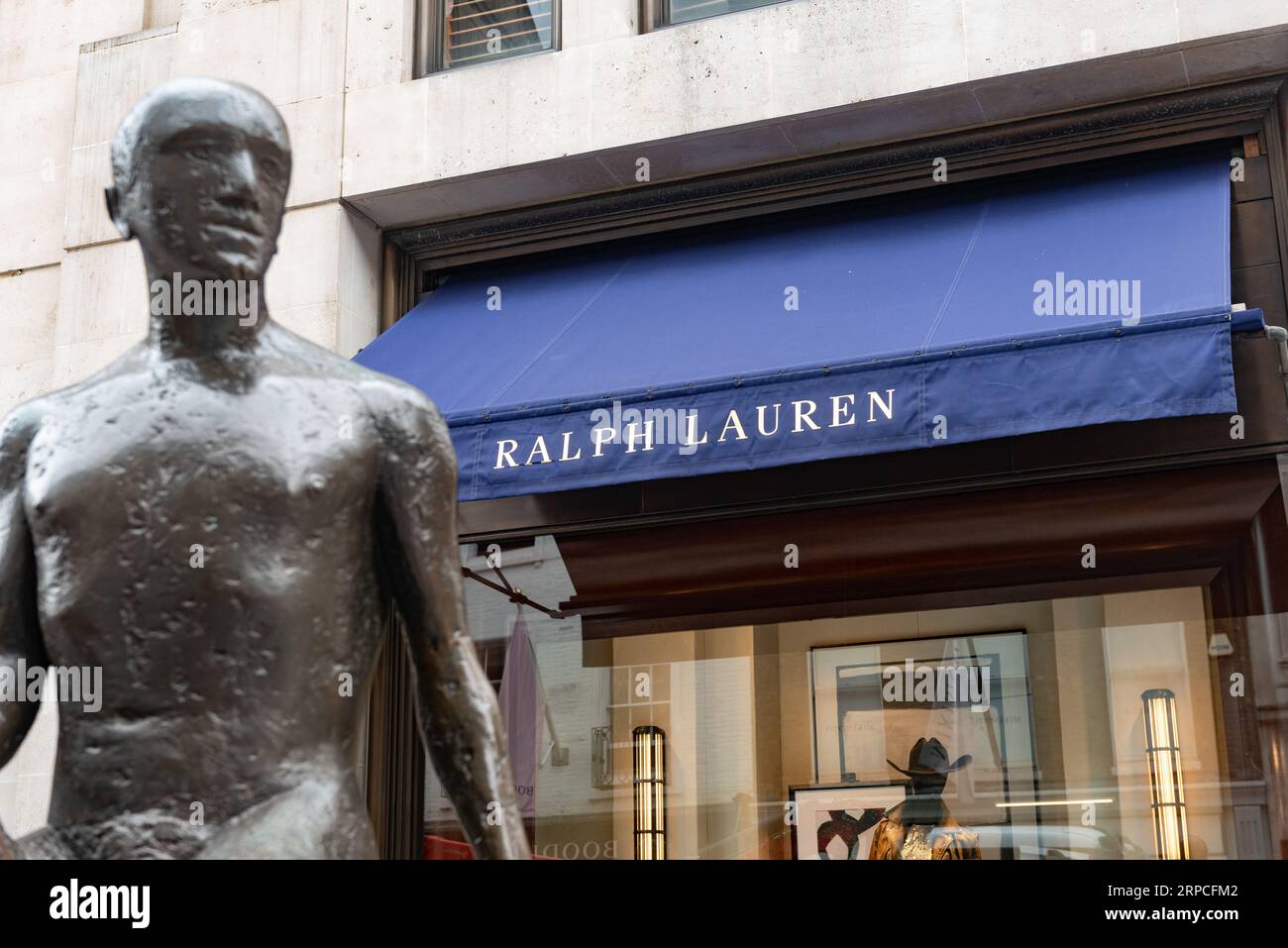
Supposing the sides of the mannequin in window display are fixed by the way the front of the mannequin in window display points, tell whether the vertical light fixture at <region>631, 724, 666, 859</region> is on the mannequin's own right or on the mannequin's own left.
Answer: on the mannequin's own right

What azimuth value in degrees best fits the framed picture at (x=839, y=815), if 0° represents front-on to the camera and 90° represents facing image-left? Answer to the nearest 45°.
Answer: approximately 0°

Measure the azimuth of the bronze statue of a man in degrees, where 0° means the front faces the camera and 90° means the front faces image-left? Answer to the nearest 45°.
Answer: approximately 0°

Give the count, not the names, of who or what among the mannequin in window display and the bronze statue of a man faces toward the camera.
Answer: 2

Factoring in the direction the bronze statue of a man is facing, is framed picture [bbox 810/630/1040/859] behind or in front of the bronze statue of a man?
behind

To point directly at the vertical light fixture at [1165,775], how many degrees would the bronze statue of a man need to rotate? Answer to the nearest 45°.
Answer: approximately 135° to its left

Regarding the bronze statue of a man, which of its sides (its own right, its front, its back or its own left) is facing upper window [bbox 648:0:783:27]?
back

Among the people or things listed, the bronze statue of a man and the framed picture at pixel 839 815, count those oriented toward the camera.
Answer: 2

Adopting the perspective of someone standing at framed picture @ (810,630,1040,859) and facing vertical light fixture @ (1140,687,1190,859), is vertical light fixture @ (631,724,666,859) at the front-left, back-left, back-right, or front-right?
back-right

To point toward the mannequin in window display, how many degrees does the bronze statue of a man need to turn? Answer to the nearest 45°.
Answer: approximately 135° to its left
